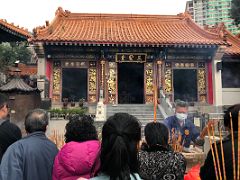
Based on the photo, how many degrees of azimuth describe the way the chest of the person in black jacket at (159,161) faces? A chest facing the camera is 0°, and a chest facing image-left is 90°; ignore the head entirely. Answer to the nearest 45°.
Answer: approximately 180°

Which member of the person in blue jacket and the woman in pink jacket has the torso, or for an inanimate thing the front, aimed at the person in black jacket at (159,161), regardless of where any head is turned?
the person in blue jacket

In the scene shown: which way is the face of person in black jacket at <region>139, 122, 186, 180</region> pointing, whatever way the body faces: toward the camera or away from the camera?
away from the camera

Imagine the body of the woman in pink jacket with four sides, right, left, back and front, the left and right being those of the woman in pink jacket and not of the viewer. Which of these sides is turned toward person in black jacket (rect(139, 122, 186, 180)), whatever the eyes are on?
right

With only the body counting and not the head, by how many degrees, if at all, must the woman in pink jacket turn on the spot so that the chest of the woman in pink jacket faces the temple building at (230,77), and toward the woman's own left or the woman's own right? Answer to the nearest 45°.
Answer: approximately 45° to the woman's own right

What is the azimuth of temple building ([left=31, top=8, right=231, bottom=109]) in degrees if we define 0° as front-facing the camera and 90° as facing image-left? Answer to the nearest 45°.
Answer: approximately 0°

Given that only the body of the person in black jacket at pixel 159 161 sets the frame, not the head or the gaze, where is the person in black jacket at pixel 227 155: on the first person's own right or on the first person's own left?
on the first person's own right

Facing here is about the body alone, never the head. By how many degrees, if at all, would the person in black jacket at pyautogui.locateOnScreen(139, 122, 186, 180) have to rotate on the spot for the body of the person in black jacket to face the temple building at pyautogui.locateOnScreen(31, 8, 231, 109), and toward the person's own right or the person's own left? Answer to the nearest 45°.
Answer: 0° — they already face it

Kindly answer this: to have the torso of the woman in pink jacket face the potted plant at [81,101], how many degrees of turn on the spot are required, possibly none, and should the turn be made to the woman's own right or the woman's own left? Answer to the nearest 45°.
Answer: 0° — they already face it

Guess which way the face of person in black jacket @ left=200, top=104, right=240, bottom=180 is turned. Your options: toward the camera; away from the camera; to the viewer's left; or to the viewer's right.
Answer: away from the camera

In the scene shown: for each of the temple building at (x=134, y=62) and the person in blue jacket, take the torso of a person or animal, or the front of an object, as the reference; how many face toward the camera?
2

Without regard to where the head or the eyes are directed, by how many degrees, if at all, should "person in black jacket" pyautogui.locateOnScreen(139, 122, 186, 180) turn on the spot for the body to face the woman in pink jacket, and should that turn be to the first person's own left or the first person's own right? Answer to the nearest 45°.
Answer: approximately 90° to the first person's own left

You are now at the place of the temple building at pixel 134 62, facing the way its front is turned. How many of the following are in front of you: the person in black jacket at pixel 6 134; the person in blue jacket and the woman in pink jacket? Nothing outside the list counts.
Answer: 3

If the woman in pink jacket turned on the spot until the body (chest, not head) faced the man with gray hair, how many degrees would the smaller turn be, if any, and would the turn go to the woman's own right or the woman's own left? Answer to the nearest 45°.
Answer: approximately 45° to the woman's own left

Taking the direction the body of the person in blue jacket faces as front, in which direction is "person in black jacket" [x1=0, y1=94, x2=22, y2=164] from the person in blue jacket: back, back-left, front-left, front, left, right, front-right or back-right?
front-right

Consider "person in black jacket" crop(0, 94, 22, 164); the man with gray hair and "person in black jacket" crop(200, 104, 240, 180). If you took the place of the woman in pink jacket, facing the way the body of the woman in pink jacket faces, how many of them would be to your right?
1

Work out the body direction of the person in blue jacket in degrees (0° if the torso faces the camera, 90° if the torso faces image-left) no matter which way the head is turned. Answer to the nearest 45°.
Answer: approximately 0°

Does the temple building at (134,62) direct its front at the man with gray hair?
yes
